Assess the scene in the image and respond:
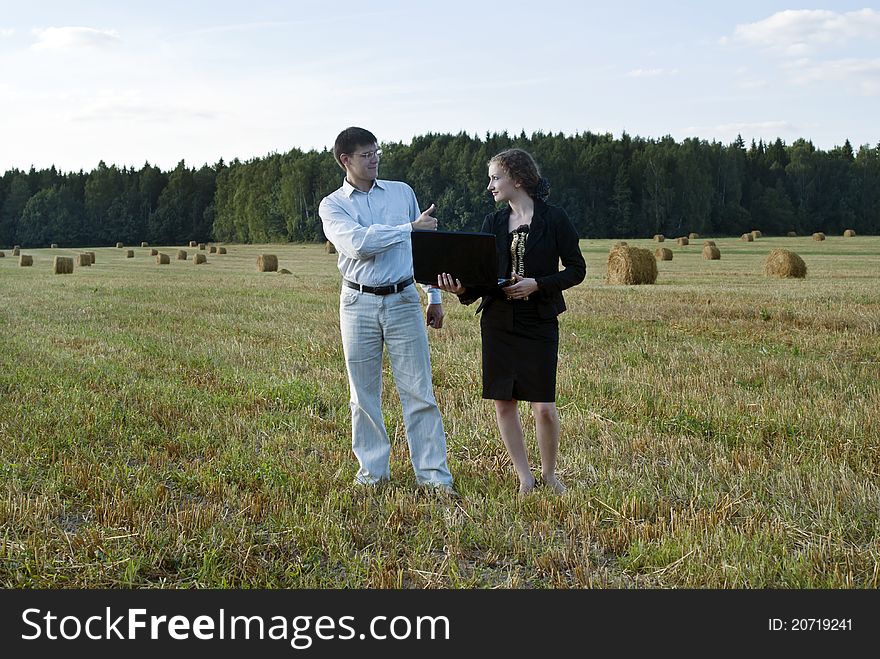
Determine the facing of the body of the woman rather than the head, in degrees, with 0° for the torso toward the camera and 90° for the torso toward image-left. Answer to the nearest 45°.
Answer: approximately 45°

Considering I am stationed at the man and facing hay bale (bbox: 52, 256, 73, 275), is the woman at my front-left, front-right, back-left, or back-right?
back-right

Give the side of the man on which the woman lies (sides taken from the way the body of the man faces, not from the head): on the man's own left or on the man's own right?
on the man's own left

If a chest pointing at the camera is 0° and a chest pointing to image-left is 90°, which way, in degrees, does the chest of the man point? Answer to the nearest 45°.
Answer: approximately 0°

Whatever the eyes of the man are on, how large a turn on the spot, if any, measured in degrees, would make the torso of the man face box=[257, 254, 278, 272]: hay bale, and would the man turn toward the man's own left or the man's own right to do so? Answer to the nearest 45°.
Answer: approximately 180°

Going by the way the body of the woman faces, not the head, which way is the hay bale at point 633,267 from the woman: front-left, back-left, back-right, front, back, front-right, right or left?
back-right

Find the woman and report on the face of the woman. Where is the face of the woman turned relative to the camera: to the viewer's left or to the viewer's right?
to the viewer's left

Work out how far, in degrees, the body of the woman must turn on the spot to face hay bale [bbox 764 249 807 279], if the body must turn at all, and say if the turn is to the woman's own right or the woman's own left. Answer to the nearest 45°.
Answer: approximately 135° to the woman's own right

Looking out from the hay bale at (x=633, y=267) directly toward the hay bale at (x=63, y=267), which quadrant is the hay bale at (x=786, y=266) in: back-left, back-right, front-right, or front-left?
back-right
